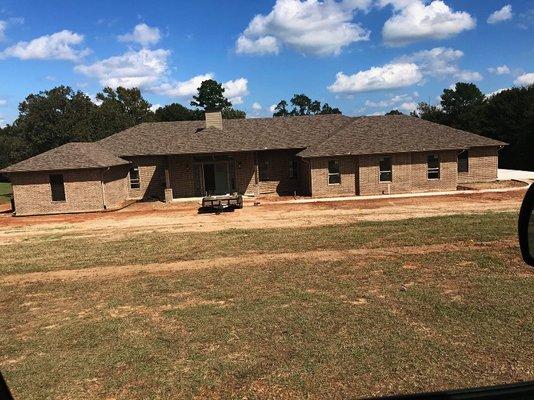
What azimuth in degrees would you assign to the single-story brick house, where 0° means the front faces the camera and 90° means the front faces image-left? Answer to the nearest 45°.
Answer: approximately 0°

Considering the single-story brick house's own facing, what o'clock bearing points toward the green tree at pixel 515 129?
The green tree is roughly at 8 o'clock from the single-story brick house.
